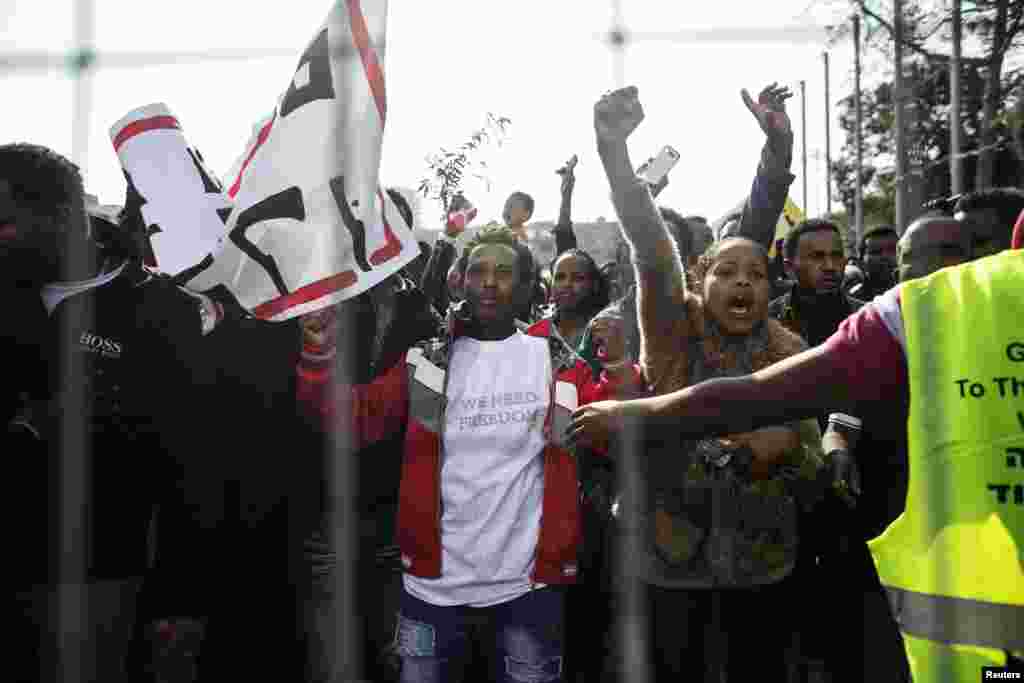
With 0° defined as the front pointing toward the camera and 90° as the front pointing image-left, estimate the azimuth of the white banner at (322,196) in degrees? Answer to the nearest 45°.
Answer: approximately 0°

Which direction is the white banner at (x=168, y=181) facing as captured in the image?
toward the camera

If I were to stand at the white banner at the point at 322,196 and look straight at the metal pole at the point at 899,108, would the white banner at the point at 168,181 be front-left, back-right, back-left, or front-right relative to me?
back-left

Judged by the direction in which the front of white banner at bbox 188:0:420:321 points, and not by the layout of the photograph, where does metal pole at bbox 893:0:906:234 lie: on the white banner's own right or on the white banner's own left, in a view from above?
on the white banner's own left

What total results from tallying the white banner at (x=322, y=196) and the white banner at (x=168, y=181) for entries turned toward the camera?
2

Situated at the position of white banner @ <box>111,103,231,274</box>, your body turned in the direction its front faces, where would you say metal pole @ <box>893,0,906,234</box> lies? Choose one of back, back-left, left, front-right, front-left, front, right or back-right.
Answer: left
